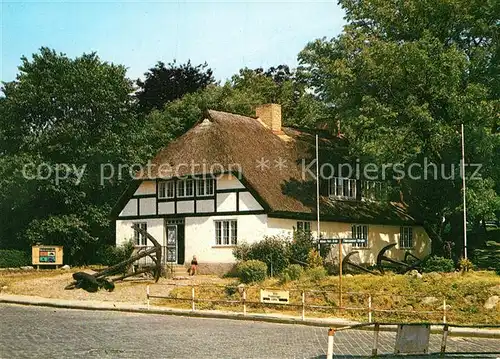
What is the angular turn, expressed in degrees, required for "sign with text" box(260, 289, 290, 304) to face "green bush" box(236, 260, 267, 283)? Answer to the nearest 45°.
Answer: approximately 180°

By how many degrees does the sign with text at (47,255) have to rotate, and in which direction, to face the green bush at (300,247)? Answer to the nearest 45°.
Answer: approximately 45° to its left

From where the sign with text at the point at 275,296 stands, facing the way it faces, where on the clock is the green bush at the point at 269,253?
The green bush is roughly at 6 o'clock from the sign with text.

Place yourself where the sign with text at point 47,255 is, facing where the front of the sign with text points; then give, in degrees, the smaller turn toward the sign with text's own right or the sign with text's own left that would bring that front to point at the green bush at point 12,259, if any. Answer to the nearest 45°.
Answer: approximately 135° to the sign with text's own right

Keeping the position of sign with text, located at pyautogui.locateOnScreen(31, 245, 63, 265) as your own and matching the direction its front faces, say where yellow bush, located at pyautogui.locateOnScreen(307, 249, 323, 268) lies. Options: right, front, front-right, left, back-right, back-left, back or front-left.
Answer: front-left

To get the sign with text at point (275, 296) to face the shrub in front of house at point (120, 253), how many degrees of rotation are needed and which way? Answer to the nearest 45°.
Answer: approximately 135° to its right

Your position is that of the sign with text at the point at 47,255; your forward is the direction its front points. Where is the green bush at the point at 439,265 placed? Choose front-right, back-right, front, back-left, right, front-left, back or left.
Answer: front-left

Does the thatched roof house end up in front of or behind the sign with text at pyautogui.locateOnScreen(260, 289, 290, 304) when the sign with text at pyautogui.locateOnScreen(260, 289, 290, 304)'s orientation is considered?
behind

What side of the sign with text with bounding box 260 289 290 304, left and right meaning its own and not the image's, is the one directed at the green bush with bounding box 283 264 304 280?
back

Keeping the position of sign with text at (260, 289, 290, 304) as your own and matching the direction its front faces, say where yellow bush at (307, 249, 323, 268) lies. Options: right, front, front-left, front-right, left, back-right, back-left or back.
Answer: back

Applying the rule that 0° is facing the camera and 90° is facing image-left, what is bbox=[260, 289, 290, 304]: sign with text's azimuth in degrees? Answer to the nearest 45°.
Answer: approximately 0°
